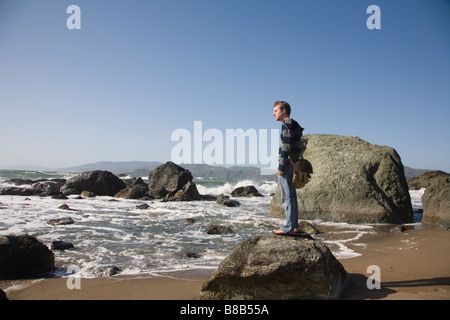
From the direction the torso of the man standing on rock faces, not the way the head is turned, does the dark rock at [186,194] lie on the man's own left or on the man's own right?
on the man's own right

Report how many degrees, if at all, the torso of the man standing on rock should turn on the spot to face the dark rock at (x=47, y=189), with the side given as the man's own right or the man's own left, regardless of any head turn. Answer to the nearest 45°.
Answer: approximately 45° to the man's own right

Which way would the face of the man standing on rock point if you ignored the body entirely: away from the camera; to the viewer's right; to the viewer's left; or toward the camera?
to the viewer's left

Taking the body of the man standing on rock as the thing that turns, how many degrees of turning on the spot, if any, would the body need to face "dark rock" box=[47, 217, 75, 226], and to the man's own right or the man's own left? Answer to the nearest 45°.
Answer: approximately 45° to the man's own right

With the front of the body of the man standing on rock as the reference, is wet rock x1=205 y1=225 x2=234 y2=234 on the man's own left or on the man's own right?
on the man's own right

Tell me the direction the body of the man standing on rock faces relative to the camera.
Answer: to the viewer's left

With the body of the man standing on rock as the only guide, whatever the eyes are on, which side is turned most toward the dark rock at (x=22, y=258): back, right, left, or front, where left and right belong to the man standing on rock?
front
